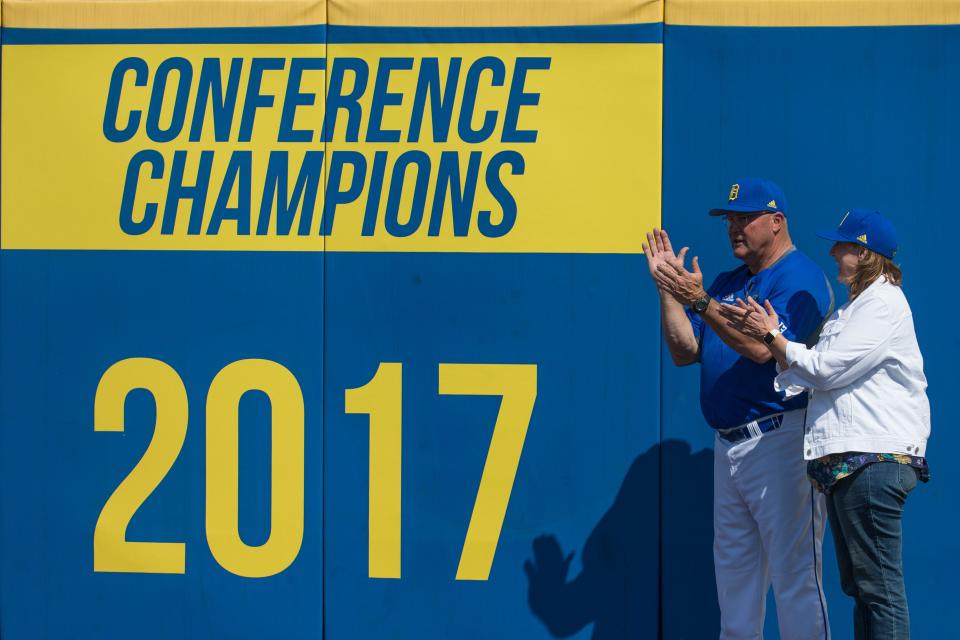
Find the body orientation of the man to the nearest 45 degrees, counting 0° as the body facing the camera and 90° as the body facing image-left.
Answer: approximately 45°

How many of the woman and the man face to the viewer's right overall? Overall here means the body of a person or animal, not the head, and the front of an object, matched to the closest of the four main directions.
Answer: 0

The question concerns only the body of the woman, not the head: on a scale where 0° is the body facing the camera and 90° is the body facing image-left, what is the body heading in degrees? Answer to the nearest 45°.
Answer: approximately 90°

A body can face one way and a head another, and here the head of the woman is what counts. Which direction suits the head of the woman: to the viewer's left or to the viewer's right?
to the viewer's left
